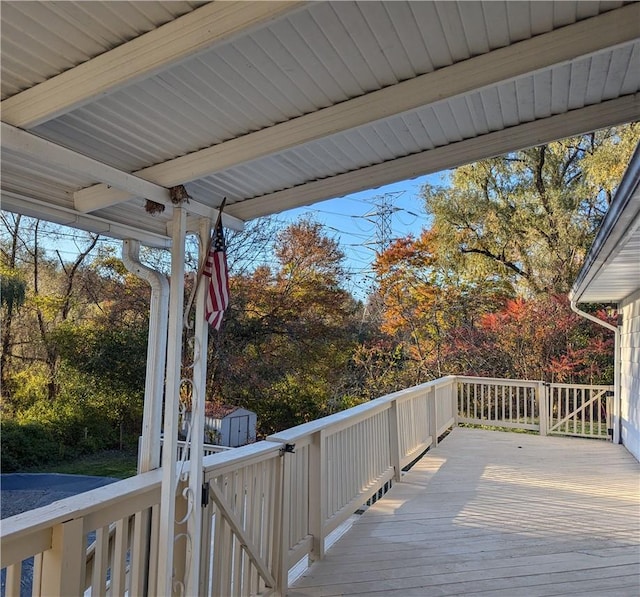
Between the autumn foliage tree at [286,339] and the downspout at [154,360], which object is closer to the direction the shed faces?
the downspout

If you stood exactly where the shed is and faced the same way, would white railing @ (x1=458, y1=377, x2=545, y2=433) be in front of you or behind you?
in front

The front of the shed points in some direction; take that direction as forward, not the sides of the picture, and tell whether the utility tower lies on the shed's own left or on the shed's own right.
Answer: on the shed's own left

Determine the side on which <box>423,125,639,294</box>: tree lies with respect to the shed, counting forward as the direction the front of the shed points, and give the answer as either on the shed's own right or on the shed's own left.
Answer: on the shed's own left

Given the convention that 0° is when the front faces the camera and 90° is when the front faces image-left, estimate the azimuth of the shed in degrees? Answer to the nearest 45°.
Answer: approximately 315°

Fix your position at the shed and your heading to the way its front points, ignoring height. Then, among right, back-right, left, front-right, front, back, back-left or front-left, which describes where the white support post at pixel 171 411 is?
front-right

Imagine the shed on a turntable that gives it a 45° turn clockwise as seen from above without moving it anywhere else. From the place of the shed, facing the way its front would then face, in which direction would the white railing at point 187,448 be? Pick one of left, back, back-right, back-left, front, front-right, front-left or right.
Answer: front

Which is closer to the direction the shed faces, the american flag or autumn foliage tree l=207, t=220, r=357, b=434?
the american flag

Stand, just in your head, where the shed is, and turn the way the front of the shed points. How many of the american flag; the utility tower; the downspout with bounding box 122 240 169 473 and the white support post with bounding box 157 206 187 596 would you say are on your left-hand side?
1

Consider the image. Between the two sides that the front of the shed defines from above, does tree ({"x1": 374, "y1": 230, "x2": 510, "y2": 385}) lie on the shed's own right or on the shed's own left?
on the shed's own left

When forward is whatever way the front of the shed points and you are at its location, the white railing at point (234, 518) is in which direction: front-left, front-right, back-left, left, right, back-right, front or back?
front-right

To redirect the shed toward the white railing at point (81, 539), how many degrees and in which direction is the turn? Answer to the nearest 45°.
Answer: approximately 45° to its right

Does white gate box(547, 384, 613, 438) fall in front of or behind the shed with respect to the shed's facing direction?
in front
